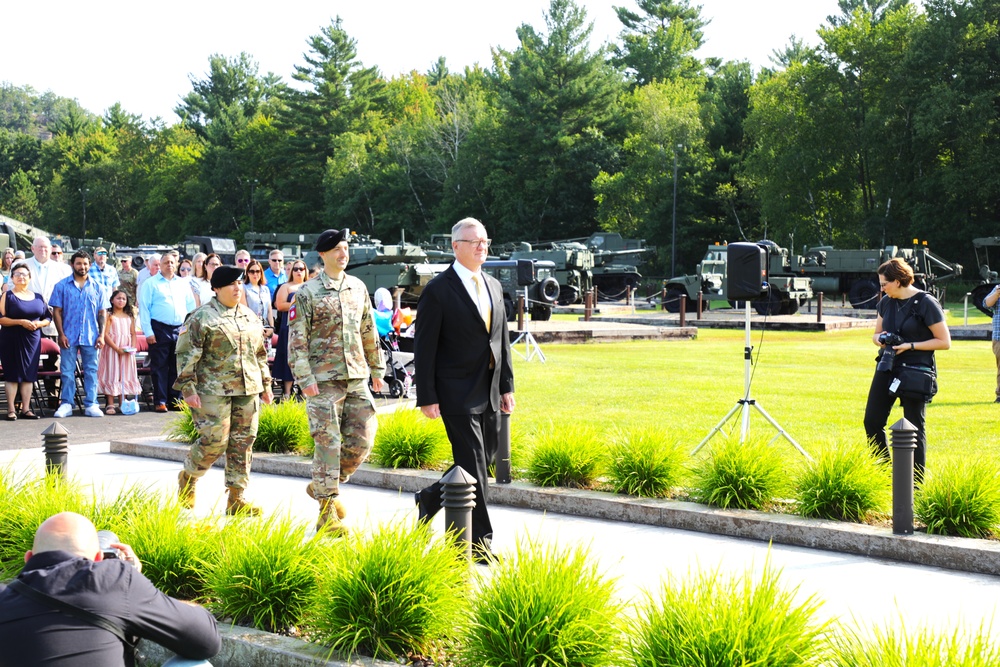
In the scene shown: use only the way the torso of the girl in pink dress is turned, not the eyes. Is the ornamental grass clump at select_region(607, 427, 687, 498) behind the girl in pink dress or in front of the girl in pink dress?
in front

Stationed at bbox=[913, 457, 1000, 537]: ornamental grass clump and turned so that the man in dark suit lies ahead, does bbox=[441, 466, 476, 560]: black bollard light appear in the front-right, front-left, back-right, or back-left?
front-left

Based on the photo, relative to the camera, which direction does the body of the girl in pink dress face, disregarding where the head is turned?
toward the camera

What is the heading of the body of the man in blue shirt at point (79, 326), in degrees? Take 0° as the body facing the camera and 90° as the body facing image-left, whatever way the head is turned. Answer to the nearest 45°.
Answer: approximately 0°

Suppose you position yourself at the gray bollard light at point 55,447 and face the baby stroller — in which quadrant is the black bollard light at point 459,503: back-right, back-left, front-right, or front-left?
back-right

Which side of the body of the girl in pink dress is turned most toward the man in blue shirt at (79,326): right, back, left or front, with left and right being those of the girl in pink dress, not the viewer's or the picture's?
right

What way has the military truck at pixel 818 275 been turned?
to the viewer's left

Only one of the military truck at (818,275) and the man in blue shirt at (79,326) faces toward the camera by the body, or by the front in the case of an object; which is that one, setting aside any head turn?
the man in blue shirt

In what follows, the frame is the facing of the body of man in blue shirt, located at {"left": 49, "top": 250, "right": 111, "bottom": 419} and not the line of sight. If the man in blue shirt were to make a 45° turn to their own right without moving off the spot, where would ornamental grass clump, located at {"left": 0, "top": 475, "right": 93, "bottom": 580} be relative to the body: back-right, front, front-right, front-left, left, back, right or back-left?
front-left

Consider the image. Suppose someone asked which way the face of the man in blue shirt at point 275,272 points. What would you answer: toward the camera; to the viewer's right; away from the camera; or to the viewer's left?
toward the camera

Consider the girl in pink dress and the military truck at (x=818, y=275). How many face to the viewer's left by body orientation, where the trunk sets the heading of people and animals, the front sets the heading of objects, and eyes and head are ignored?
1

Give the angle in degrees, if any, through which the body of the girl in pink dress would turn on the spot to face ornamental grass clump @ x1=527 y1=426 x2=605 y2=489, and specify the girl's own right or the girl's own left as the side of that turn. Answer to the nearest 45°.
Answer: approximately 45° to the girl's own left

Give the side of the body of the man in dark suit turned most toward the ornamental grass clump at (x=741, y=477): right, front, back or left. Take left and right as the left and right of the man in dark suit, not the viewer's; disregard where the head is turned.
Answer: left

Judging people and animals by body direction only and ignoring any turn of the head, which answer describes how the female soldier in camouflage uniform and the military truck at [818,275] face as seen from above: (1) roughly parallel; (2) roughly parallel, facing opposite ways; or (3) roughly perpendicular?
roughly parallel, facing opposite ways

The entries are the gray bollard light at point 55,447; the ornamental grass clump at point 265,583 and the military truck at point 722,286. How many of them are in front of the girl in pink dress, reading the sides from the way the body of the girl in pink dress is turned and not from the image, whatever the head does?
2

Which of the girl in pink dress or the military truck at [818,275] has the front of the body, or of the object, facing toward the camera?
the girl in pink dress

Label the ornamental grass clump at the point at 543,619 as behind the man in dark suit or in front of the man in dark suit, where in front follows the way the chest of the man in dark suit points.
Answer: in front

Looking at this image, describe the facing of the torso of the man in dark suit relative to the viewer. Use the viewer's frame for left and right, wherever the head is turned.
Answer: facing the viewer and to the right of the viewer

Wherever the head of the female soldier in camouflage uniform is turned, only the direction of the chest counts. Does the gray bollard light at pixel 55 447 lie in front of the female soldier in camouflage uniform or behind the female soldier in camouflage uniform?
behind

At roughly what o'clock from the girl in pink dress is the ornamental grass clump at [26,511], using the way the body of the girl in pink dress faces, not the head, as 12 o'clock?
The ornamental grass clump is roughly at 12 o'clock from the girl in pink dress.

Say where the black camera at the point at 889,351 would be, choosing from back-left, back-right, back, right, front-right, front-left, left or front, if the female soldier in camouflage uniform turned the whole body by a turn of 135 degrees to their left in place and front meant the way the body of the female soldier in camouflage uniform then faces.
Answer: right
